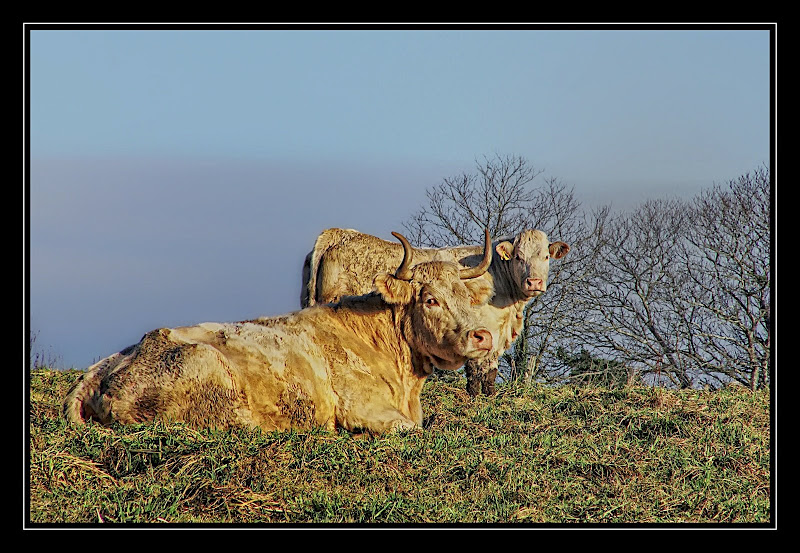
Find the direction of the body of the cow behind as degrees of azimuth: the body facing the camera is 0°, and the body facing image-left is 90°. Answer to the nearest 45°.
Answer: approximately 270°

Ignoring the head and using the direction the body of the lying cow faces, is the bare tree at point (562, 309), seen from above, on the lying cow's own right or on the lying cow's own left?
on the lying cow's own left

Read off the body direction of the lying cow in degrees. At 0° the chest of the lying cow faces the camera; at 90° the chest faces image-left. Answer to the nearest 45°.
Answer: approximately 270°

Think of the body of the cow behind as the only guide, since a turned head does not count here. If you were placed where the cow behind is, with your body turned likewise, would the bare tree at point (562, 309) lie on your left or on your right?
on your left

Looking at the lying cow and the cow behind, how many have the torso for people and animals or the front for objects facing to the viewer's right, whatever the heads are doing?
2

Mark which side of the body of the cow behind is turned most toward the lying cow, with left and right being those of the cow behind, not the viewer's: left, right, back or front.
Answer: right

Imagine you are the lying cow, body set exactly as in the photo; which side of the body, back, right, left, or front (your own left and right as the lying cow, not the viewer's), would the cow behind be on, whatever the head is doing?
left
